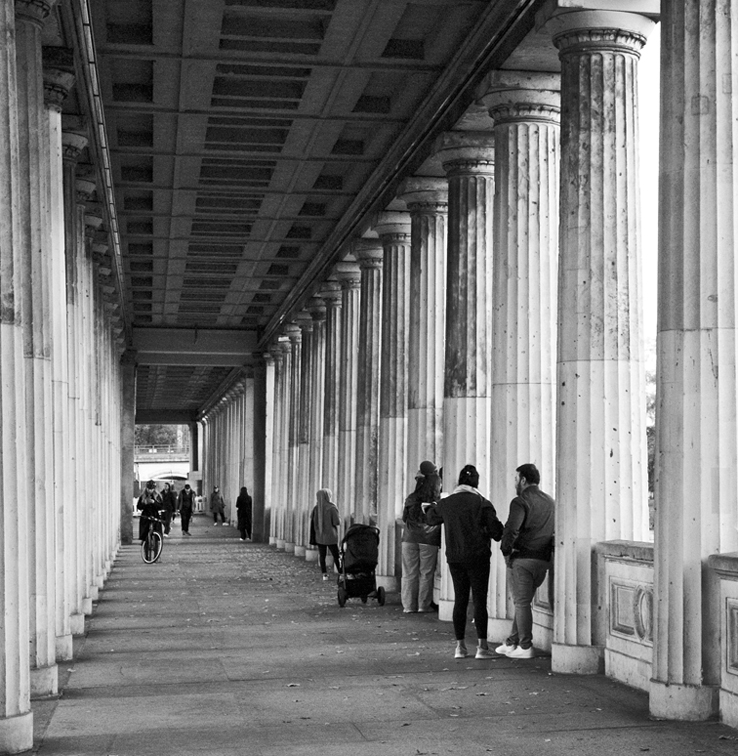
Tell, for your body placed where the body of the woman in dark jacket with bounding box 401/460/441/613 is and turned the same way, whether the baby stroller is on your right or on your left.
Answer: on your left

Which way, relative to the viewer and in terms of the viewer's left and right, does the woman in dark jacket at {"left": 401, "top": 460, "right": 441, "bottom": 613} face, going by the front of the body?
facing away from the viewer and to the right of the viewer

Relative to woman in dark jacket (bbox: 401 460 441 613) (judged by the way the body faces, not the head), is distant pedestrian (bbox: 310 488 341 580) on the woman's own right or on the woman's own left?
on the woman's own left

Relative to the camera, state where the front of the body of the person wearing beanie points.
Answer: away from the camera

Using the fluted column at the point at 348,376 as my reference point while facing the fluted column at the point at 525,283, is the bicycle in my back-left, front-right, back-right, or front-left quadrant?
back-right

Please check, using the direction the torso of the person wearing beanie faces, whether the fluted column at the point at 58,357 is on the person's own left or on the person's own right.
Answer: on the person's own left

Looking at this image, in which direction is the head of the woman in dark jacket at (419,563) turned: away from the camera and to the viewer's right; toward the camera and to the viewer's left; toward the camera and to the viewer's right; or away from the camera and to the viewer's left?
away from the camera and to the viewer's right
